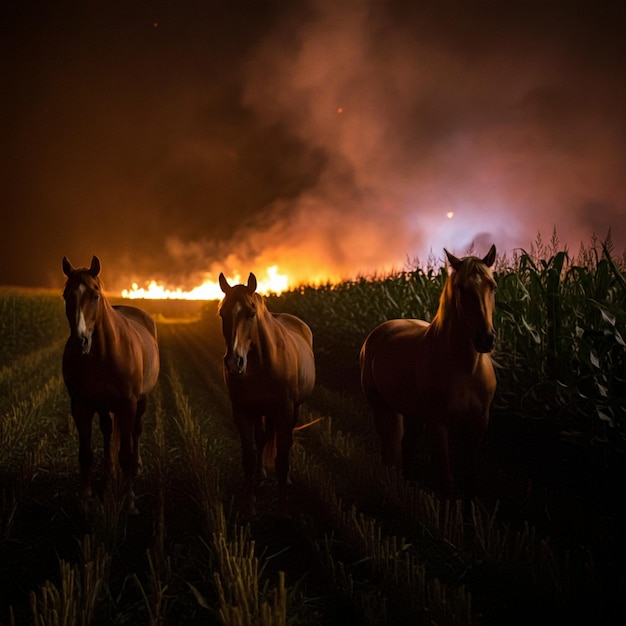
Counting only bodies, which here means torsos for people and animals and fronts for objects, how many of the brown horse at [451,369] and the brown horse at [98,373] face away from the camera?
0

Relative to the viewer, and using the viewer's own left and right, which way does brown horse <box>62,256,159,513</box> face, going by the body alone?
facing the viewer and to the left of the viewer

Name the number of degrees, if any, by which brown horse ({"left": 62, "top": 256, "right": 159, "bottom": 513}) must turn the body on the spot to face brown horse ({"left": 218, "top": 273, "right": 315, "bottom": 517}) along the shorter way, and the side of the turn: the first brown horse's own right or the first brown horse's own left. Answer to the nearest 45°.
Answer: approximately 90° to the first brown horse's own left

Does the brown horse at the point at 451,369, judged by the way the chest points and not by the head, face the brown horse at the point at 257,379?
no

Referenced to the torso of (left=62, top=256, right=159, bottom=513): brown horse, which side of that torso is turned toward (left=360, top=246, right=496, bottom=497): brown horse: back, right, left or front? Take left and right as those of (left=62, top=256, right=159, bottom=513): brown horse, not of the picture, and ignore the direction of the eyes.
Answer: left
